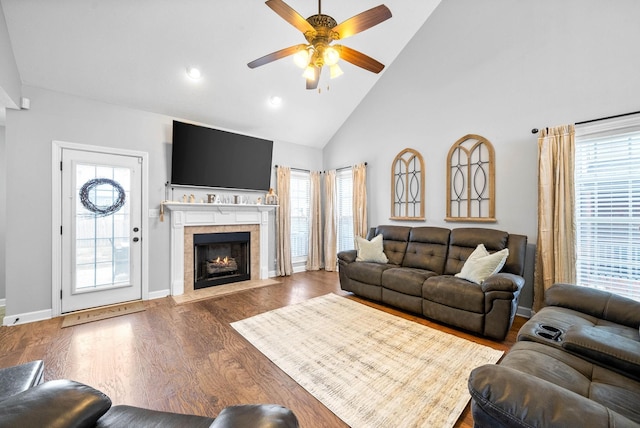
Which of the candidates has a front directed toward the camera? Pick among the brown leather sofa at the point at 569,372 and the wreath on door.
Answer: the wreath on door

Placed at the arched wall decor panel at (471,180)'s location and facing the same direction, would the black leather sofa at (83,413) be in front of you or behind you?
in front

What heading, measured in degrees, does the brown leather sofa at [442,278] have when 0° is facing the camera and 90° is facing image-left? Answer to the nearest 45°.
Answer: approximately 45°

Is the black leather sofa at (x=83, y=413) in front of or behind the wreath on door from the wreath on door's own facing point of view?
in front

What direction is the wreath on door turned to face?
toward the camera

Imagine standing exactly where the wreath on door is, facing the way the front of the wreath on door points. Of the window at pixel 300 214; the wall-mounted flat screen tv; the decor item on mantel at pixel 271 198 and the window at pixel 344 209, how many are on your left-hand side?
4

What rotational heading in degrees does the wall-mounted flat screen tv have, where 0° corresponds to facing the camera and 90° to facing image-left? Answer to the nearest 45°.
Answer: approximately 315°

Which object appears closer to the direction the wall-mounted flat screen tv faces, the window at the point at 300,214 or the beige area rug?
the beige area rug

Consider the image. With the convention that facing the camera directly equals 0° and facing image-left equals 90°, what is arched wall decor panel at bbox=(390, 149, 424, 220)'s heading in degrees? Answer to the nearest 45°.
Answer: approximately 45°

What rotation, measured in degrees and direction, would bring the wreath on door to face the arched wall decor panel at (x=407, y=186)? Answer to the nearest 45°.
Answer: approximately 45° to its left

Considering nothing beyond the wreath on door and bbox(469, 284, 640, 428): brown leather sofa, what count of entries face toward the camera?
1

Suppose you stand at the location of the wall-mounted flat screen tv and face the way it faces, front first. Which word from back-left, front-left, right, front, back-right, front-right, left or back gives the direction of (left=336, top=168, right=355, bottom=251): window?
front-left

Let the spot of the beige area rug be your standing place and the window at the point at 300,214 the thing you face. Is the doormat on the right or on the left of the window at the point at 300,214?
left

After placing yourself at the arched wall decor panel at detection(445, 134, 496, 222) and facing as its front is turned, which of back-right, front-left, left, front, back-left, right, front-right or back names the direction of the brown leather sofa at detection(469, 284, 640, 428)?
front-left

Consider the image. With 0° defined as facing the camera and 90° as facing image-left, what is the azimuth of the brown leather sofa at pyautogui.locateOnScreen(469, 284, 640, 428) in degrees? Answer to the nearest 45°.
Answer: approximately 135°

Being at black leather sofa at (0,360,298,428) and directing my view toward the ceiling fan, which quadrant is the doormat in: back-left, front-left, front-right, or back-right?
front-left
